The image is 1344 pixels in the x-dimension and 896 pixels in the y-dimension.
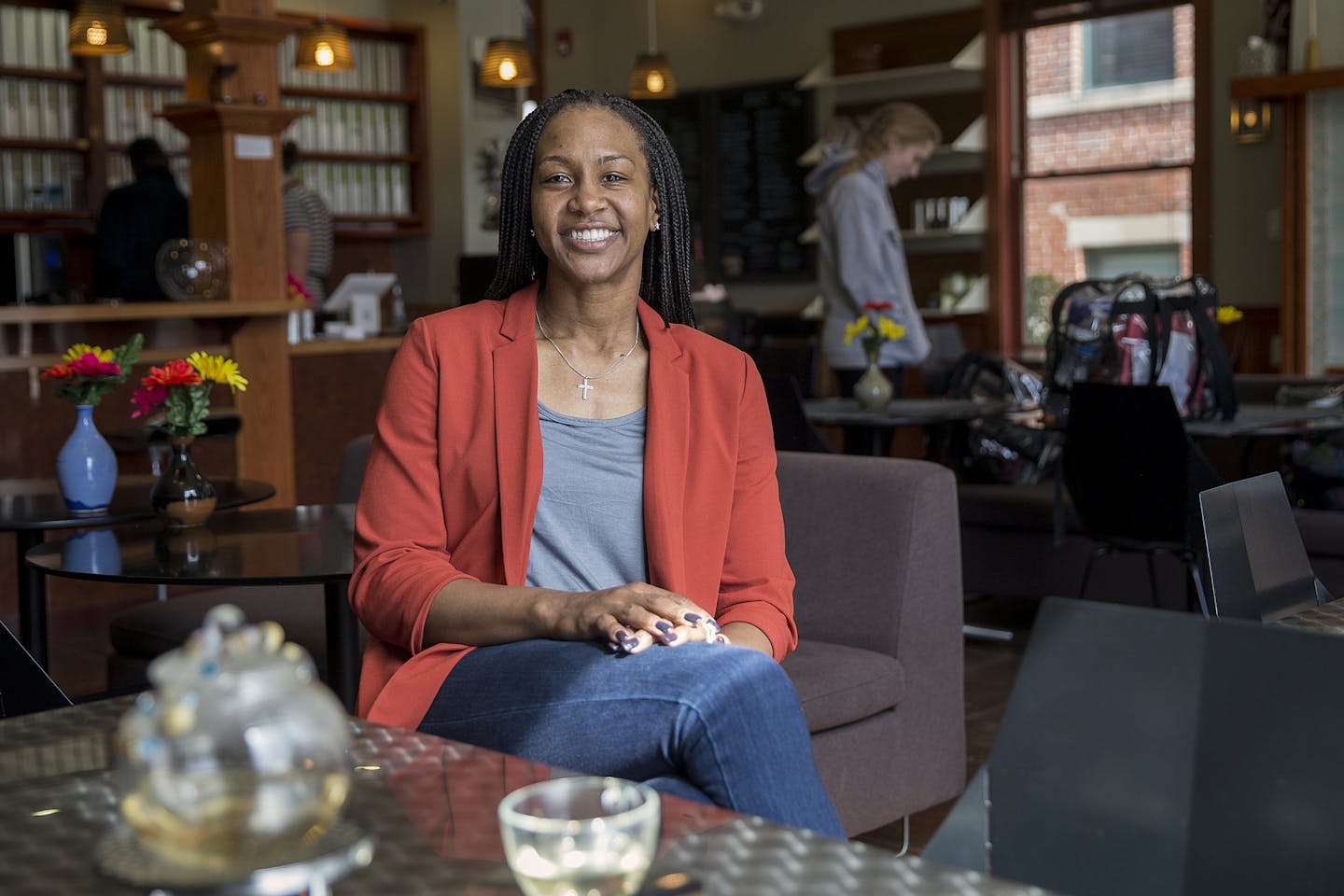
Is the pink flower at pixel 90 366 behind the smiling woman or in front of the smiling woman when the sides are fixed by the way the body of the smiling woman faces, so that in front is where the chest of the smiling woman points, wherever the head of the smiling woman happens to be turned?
behind

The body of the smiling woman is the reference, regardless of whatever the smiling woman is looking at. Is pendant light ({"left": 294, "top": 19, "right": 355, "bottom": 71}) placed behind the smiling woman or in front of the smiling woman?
behind

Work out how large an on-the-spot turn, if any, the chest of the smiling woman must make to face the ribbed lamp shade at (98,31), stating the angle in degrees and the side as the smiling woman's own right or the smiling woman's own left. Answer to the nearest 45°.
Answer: approximately 180°

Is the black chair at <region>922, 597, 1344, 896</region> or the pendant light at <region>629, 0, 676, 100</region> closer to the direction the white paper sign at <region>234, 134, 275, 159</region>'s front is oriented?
the black chair

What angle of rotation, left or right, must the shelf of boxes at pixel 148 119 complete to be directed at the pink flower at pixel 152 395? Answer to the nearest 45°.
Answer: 0° — it already faces it
